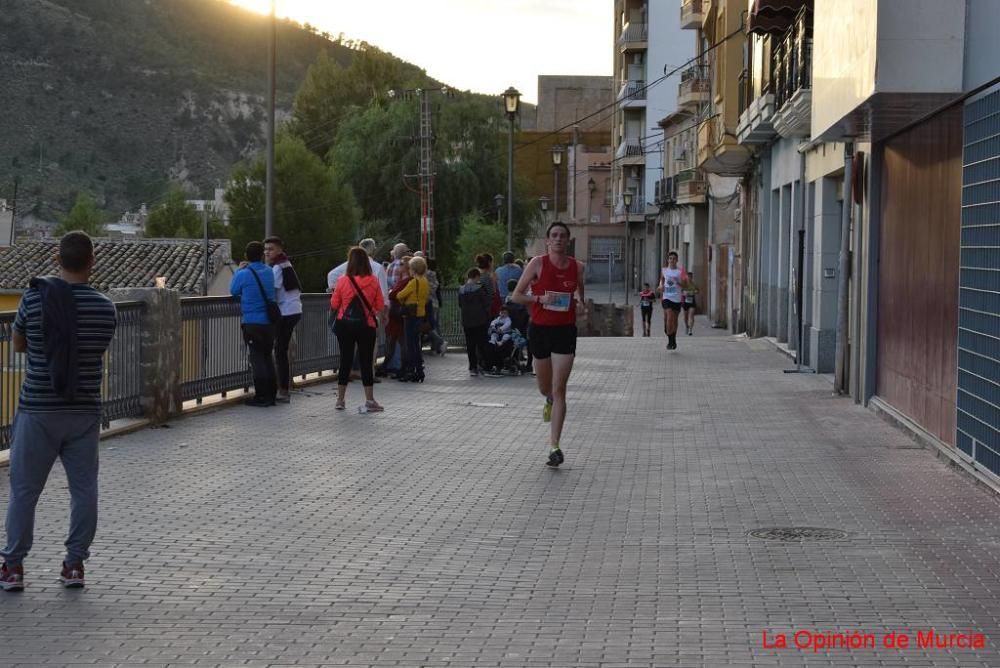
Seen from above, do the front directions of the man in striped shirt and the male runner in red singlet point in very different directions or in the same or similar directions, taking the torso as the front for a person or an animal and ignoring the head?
very different directions

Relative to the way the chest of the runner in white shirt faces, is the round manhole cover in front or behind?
in front

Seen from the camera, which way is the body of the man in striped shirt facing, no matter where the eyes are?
away from the camera

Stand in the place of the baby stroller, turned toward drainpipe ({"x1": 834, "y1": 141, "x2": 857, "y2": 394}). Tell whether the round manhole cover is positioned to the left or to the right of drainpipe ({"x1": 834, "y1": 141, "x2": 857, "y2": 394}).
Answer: right

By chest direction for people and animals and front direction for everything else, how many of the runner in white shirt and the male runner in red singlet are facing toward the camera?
2

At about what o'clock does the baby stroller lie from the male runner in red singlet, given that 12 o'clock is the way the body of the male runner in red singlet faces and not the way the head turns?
The baby stroller is roughly at 6 o'clock from the male runner in red singlet.

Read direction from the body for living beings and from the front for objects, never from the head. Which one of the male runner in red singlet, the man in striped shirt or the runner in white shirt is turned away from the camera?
the man in striped shirt

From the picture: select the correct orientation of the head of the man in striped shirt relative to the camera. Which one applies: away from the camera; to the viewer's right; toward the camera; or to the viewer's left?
away from the camera

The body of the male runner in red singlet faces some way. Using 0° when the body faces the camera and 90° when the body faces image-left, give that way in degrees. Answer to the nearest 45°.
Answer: approximately 0°

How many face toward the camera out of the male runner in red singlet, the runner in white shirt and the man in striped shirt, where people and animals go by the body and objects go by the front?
2

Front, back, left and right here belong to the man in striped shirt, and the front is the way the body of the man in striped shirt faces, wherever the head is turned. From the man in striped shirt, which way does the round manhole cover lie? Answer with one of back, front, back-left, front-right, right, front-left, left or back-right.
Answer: right

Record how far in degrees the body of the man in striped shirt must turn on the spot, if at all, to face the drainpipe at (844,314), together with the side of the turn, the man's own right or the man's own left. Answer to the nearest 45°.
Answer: approximately 45° to the man's own right

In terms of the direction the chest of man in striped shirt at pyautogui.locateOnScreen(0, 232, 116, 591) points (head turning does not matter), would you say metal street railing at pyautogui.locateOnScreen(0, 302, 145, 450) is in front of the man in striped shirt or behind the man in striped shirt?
in front

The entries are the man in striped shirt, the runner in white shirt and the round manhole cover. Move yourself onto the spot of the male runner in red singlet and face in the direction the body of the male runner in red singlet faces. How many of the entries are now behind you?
1

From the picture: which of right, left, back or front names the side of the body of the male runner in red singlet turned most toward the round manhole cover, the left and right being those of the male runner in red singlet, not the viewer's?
front
